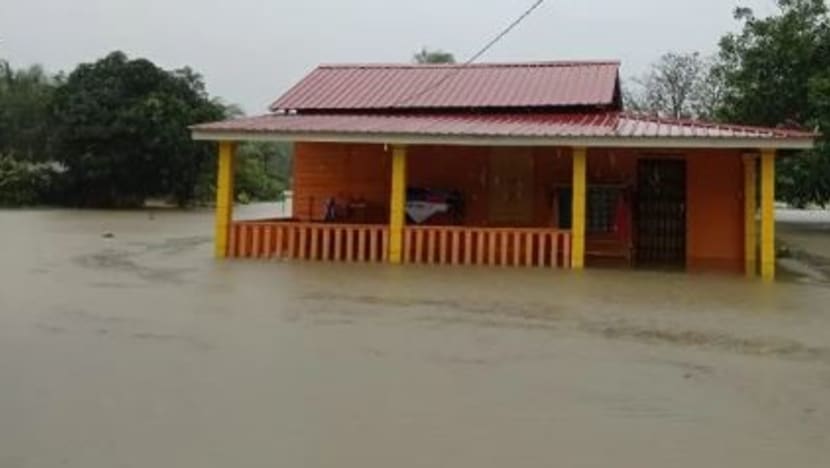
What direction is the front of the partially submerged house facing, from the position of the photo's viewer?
facing the viewer

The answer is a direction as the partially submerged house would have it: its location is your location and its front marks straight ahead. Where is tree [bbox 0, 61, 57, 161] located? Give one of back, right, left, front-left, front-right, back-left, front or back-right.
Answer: back-right

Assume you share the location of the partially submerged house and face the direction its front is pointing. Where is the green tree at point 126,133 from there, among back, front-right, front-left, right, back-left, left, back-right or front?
back-right
